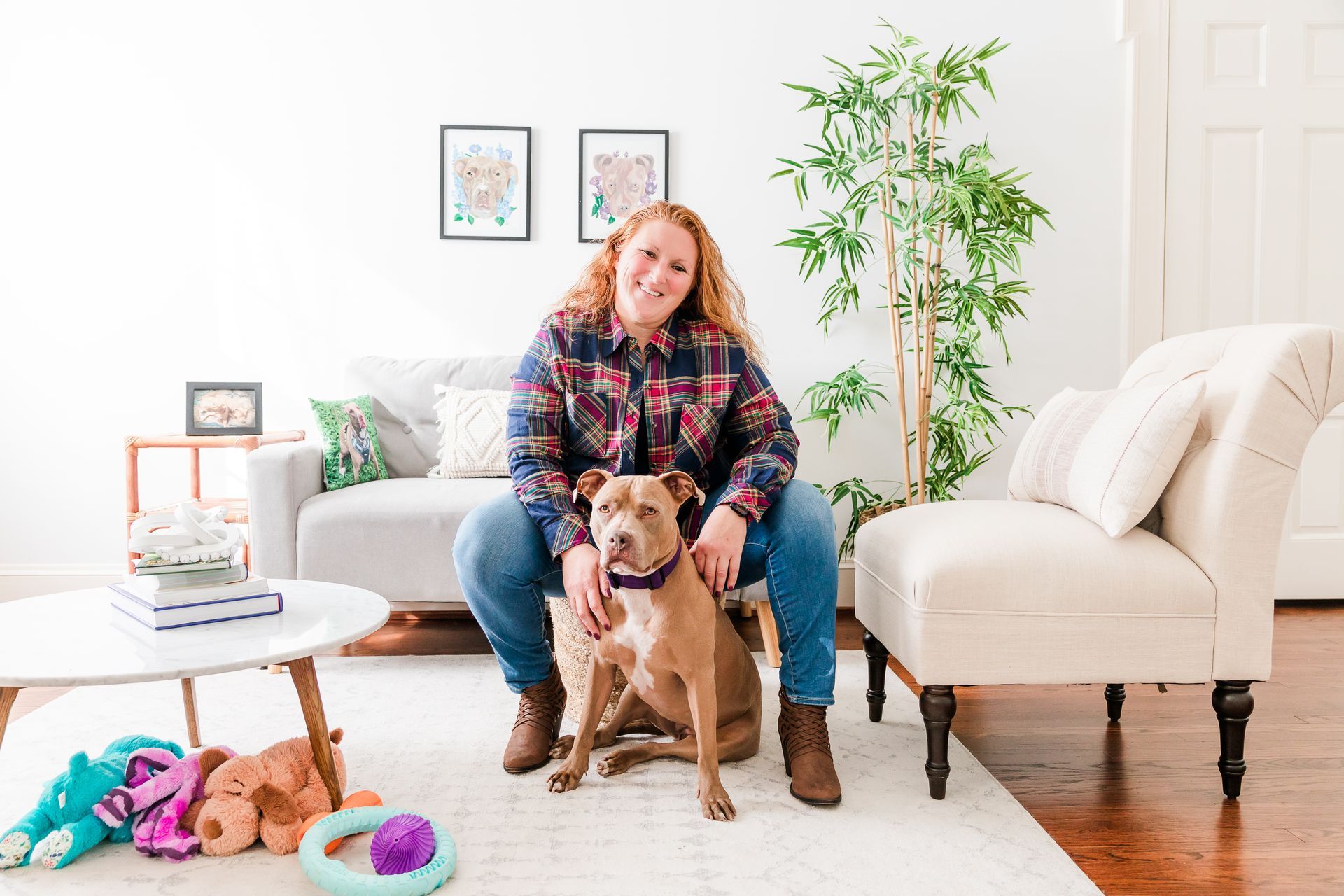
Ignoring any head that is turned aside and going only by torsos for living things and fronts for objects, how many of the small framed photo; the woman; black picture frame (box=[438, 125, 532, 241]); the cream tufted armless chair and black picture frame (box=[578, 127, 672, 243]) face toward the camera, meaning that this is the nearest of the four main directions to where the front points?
4

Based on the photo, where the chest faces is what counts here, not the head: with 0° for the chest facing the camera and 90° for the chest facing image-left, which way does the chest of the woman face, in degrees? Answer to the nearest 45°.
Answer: approximately 0°

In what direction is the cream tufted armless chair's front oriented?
to the viewer's left

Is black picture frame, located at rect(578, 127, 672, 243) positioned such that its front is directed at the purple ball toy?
yes
